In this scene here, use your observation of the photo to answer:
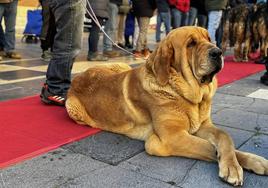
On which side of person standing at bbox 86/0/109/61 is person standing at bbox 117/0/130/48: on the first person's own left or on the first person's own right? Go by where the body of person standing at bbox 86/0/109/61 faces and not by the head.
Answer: on the first person's own left

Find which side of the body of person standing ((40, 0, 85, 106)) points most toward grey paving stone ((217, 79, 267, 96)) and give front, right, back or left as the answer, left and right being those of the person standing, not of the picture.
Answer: front

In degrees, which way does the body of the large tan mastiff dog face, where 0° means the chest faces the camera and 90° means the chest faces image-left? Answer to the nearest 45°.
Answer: approximately 315°

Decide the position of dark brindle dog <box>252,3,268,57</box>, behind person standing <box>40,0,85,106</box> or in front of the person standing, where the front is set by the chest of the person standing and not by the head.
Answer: in front

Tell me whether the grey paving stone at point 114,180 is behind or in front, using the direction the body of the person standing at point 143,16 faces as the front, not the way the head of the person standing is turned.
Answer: in front
